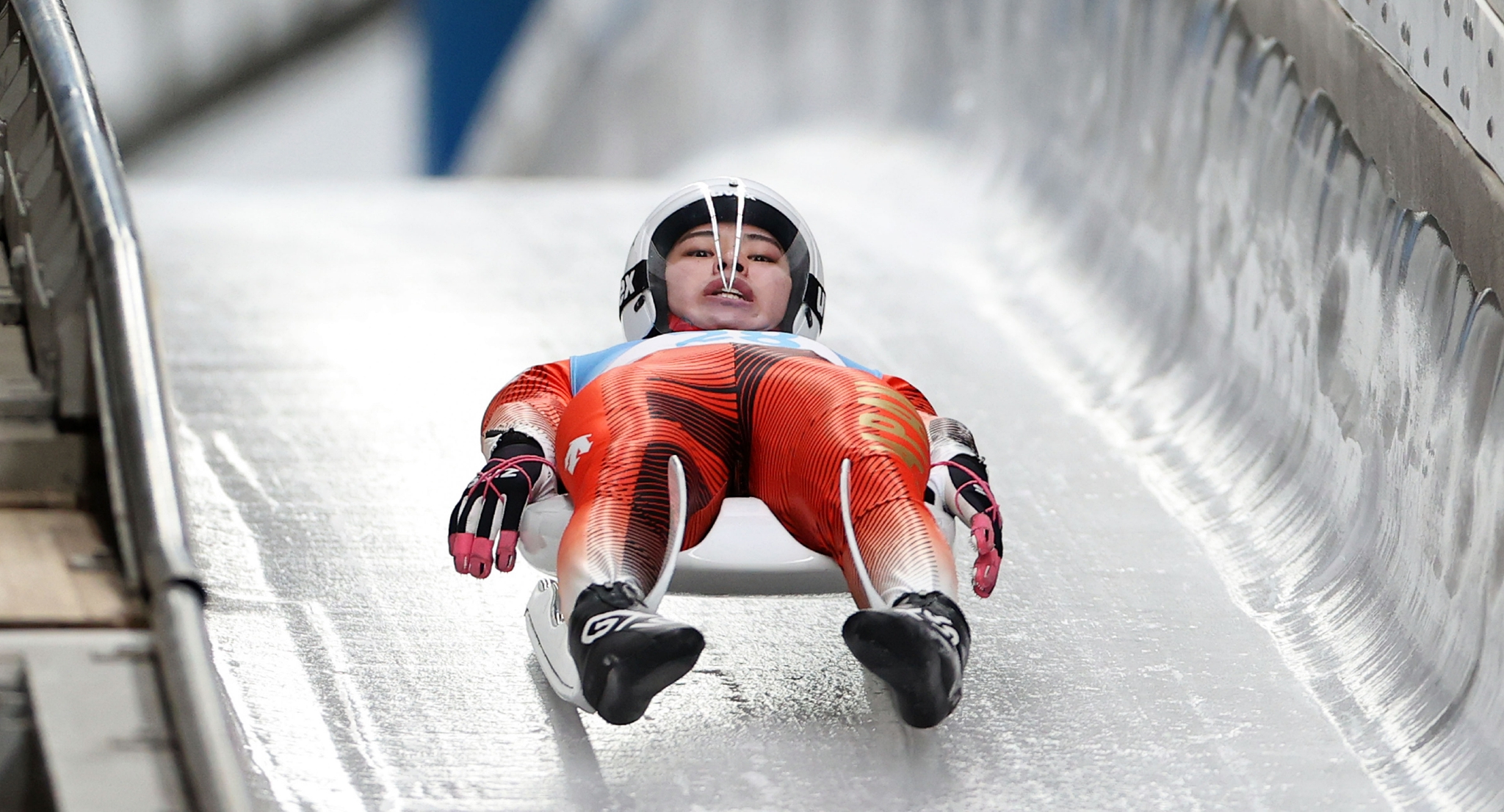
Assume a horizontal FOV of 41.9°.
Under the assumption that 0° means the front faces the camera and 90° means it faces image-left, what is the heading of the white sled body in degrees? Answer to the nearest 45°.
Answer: approximately 0°

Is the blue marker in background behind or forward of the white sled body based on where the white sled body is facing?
behind
